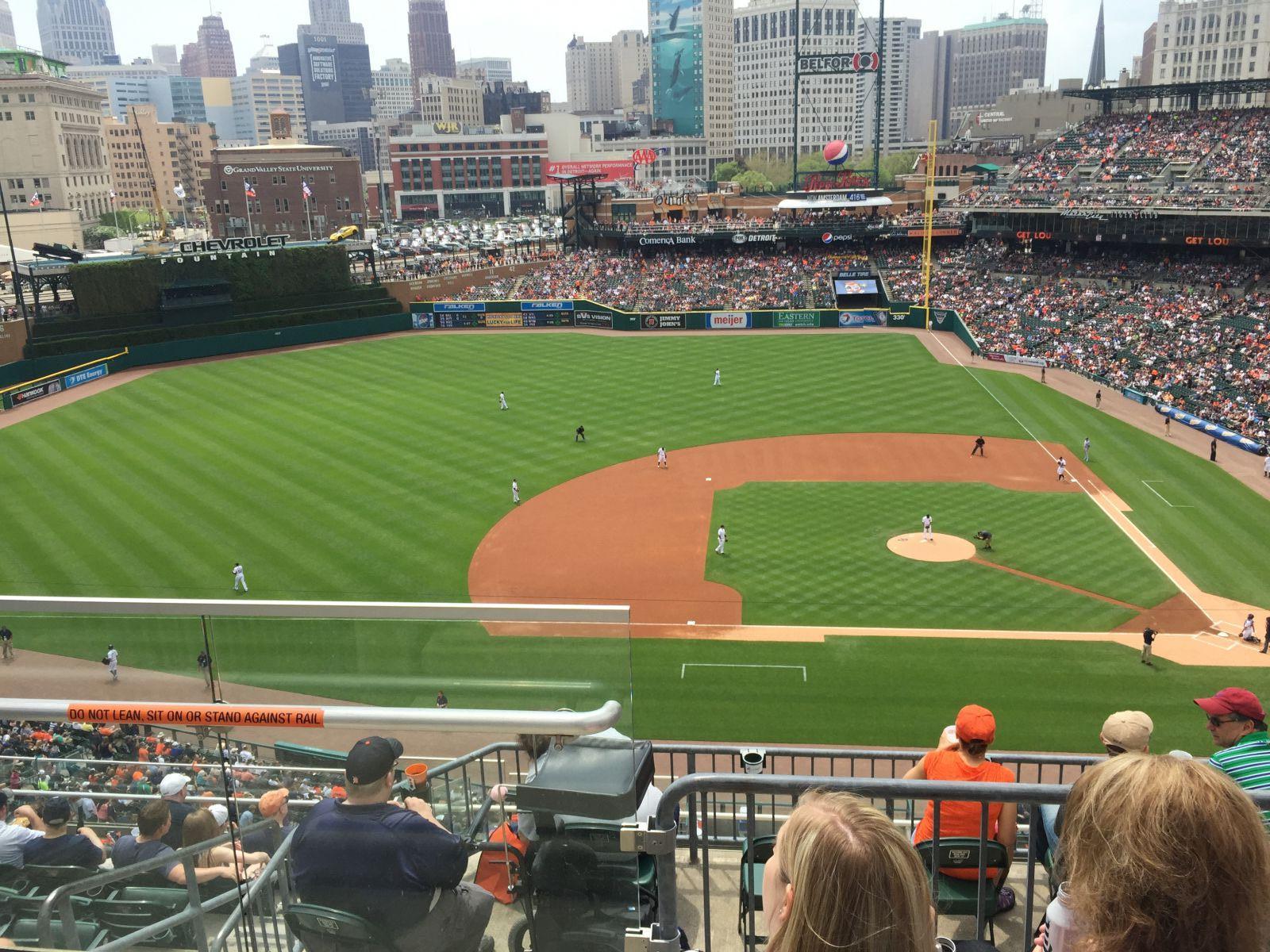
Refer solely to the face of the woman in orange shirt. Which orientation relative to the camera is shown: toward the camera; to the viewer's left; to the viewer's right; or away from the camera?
away from the camera

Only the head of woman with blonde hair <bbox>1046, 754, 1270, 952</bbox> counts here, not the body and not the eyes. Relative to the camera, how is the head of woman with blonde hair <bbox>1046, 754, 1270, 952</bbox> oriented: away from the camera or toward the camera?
away from the camera

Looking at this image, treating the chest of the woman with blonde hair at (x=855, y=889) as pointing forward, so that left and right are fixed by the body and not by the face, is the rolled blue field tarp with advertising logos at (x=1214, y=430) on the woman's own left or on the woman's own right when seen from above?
on the woman's own right

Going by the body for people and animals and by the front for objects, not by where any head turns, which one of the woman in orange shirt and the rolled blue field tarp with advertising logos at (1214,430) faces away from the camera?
the woman in orange shirt

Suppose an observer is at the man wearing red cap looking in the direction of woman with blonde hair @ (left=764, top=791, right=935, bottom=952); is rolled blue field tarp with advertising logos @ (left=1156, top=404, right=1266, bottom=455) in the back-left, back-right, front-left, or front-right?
back-right

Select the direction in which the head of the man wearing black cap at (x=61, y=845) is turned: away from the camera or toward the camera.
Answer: away from the camera

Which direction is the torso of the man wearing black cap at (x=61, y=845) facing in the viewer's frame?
away from the camera

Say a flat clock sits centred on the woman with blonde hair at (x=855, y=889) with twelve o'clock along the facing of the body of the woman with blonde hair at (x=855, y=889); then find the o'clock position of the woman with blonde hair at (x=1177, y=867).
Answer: the woman with blonde hair at (x=1177, y=867) is roughly at 4 o'clock from the woman with blonde hair at (x=855, y=889).

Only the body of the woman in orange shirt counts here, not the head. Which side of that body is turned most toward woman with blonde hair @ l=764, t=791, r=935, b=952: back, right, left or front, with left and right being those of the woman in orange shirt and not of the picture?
back

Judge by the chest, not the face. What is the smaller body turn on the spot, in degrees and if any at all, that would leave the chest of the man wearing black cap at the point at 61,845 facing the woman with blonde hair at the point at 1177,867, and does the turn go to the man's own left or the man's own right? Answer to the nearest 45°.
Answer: approximately 135° to the man's own right

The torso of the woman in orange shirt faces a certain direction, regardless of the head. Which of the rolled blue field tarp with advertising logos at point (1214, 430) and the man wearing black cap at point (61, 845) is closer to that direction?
the rolled blue field tarp with advertising logos

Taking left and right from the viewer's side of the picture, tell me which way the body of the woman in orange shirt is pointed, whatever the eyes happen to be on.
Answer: facing away from the viewer

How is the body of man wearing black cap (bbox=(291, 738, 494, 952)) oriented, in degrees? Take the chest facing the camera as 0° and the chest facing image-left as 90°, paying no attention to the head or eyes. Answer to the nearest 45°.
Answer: approximately 225°

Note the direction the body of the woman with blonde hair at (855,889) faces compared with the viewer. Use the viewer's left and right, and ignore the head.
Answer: facing away from the viewer and to the left of the viewer

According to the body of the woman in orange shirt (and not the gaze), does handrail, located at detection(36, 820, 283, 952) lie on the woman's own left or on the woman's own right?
on the woman's own left

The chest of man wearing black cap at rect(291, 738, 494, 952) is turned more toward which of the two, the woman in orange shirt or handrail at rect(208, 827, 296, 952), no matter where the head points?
the woman in orange shirt
